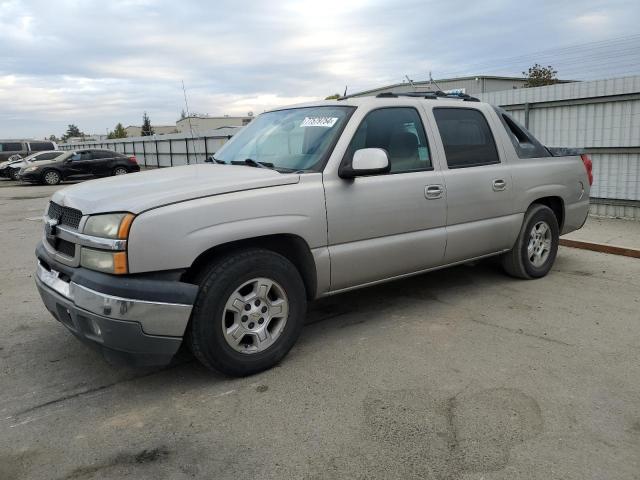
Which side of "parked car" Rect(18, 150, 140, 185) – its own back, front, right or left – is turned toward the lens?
left

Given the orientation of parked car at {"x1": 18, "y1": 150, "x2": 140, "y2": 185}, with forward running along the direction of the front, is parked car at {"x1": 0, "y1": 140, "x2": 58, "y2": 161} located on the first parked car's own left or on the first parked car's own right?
on the first parked car's own right

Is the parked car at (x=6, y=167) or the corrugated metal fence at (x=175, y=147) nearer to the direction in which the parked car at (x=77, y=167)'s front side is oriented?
the parked car

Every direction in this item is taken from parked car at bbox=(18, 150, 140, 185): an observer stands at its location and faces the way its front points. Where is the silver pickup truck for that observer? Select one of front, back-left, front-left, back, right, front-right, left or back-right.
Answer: left

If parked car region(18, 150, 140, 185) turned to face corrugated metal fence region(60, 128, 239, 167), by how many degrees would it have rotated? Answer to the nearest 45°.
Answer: approximately 135° to its right

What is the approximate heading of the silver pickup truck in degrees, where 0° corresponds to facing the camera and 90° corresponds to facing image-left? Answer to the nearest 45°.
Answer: approximately 45°

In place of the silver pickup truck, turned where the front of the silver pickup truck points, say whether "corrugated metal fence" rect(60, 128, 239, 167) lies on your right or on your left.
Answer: on your right

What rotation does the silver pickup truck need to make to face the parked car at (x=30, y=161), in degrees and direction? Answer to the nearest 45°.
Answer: approximately 90° to its right

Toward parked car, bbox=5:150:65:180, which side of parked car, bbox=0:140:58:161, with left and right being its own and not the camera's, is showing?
left

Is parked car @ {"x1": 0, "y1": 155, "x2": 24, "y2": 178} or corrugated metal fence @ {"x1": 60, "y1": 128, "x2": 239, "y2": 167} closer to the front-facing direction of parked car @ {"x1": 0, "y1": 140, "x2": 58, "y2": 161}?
the parked car

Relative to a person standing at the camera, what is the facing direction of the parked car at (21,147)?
facing to the left of the viewer

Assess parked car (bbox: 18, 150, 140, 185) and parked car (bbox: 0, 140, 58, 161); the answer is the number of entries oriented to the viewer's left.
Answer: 2

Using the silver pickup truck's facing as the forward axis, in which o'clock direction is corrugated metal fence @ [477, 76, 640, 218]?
The corrugated metal fence is roughly at 6 o'clock from the silver pickup truck.
